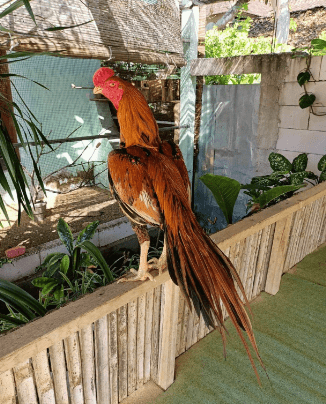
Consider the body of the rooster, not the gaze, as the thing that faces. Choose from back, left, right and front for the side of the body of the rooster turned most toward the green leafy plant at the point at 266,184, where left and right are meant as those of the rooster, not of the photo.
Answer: right

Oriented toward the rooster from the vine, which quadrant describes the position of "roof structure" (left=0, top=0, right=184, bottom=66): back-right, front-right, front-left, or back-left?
front-right

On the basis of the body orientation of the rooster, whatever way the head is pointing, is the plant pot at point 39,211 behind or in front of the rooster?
in front

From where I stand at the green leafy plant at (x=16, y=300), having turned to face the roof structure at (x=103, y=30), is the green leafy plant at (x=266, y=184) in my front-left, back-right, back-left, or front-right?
front-right

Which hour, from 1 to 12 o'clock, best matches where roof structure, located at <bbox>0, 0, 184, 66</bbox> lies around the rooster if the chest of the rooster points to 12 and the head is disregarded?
The roof structure is roughly at 1 o'clock from the rooster.

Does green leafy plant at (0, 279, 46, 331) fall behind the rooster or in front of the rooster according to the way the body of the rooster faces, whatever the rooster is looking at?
in front

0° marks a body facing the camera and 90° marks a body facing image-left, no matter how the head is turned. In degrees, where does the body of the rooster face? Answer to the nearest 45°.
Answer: approximately 135°

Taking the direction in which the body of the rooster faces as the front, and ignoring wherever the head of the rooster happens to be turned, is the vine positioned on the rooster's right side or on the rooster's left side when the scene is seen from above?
on the rooster's right side

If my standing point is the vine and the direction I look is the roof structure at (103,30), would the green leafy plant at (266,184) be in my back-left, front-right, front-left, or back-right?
front-left
